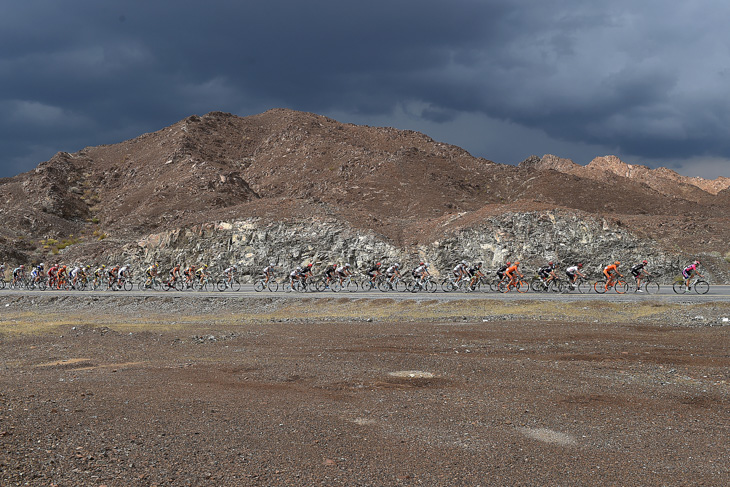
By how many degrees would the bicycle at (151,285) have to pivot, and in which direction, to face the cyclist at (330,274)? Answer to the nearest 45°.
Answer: approximately 45° to its right

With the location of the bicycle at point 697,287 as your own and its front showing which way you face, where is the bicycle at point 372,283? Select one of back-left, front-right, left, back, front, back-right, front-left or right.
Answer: back

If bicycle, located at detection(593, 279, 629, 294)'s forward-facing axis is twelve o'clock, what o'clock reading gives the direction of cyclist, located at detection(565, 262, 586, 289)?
The cyclist is roughly at 6 o'clock from the bicycle.

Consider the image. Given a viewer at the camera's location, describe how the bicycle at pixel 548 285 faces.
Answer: facing to the right of the viewer

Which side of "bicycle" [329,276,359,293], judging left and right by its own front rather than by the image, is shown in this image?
right

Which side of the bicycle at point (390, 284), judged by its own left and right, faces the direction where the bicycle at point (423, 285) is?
front

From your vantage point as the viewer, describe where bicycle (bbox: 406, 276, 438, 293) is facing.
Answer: facing to the right of the viewer

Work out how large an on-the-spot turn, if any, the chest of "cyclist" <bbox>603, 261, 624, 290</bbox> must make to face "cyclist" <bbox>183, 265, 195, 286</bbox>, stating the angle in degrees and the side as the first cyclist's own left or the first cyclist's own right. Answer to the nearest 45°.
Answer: approximately 180°

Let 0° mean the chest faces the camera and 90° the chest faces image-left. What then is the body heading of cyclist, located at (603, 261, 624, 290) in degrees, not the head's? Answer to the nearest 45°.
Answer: approximately 270°

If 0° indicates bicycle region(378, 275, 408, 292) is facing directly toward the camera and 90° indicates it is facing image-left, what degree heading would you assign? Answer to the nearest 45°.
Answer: approximately 270°

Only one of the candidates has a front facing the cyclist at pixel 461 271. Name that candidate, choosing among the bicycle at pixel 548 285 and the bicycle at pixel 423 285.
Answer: the bicycle at pixel 423 285

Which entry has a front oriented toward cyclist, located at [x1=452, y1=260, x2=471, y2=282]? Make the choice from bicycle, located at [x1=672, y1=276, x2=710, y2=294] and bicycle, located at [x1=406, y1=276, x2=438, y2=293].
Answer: bicycle, located at [x1=406, y1=276, x2=438, y2=293]

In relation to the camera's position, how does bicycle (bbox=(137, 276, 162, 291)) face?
facing to the right of the viewer

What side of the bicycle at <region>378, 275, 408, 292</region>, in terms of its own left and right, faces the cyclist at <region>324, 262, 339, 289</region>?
back

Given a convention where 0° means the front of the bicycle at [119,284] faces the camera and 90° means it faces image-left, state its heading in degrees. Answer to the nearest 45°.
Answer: approximately 270°

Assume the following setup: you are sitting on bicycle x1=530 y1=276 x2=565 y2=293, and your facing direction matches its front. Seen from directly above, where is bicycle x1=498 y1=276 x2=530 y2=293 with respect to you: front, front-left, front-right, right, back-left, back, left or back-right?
back

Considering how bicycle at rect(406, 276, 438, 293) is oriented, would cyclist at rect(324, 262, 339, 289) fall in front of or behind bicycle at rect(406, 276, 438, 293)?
behind

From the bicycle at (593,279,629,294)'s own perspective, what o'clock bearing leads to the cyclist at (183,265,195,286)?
The cyclist is roughly at 6 o'clock from the bicycle.
